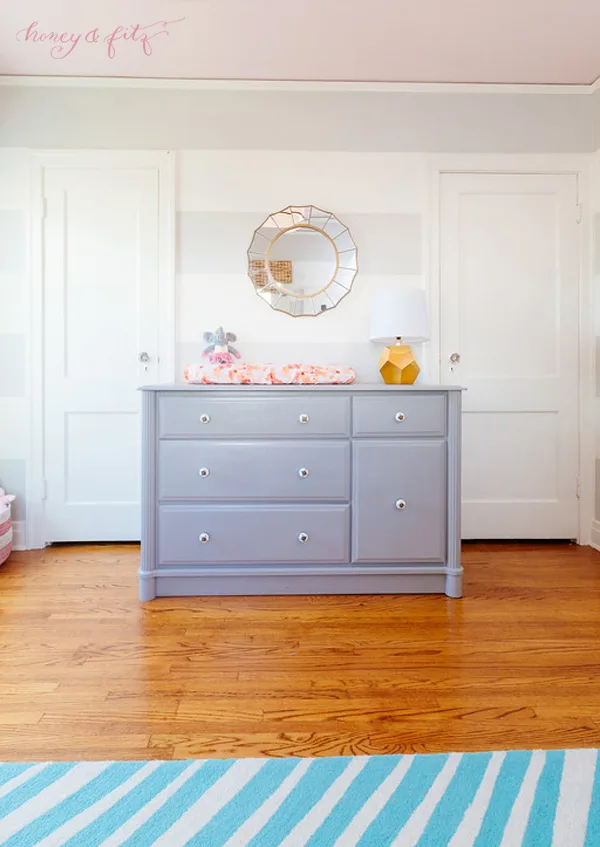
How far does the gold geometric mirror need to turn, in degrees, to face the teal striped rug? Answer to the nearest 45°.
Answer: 0° — it already faces it

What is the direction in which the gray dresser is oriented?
toward the camera

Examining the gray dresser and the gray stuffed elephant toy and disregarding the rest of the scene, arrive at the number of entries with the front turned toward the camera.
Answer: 2

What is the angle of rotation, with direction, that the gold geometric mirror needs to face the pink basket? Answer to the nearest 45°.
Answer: approximately 90° to its right

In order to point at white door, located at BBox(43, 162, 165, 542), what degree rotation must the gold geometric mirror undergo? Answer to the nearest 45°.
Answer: approximately 90° to its right

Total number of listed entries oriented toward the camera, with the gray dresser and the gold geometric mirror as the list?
2

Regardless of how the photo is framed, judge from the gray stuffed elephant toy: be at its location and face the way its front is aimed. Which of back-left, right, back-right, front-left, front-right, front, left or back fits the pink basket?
right

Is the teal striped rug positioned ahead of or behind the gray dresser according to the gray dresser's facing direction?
ahead

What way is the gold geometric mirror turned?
toward the camera

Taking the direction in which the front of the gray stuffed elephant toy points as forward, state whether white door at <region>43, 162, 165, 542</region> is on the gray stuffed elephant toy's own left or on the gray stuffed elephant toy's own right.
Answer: on the gray stuffed elephant toy's own right

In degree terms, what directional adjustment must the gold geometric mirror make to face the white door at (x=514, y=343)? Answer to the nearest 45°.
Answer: approximately 90° to its left
